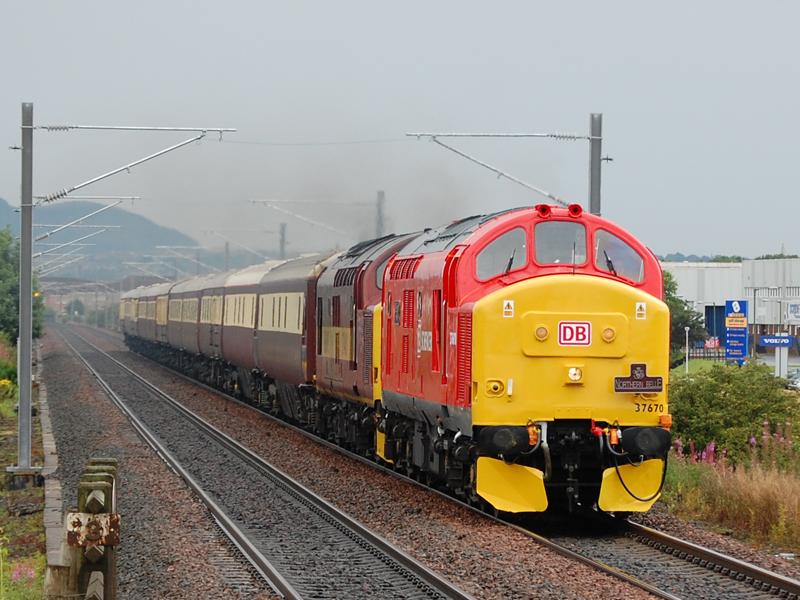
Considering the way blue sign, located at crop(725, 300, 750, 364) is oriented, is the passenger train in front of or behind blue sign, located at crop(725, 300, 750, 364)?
in front

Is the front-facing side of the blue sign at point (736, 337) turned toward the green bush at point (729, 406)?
yes

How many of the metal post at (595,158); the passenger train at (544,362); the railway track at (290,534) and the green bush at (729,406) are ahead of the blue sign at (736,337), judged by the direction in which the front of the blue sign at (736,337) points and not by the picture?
4

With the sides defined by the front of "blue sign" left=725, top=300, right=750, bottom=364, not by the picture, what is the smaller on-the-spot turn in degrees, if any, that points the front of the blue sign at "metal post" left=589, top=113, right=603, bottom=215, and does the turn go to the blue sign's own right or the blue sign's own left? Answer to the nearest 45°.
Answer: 0° — it already faces it

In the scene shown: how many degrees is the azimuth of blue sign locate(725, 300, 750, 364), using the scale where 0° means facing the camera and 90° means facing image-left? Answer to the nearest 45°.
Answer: approximately 0°

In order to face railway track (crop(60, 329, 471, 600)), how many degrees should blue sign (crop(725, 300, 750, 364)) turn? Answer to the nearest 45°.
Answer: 0° — it already faces it
